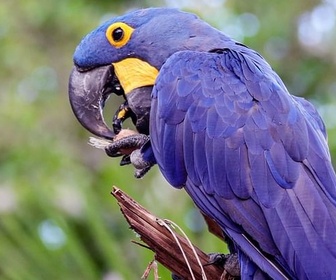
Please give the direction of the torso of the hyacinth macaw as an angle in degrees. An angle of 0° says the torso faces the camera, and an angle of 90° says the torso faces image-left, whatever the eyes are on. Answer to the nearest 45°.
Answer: approximately 90°
